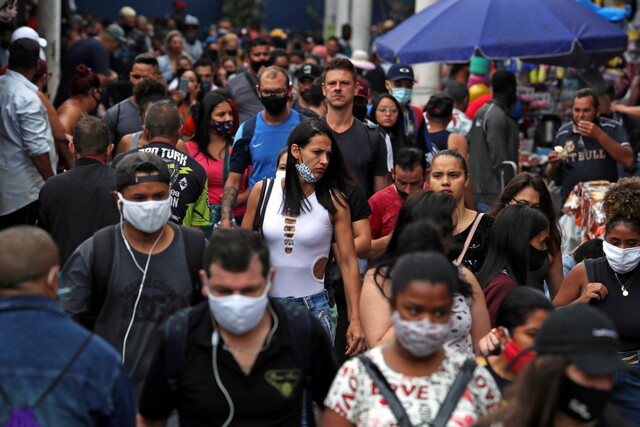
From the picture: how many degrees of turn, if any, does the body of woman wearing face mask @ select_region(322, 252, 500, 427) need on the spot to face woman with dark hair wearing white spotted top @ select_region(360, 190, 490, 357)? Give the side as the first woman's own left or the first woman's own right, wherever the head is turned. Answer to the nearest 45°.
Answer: approximately 180°

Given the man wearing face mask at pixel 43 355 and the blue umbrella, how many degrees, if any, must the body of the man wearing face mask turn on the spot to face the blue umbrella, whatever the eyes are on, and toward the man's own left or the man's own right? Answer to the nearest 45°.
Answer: approximately 45° to the man's own right

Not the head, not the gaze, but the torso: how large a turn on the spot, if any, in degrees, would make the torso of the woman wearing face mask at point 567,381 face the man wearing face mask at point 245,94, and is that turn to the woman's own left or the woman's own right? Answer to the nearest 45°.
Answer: approximately 180°

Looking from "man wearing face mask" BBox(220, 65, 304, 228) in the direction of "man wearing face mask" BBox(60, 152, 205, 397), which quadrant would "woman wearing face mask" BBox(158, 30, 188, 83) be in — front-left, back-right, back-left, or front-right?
back-right

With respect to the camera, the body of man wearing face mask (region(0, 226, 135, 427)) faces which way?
away from the camera
